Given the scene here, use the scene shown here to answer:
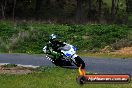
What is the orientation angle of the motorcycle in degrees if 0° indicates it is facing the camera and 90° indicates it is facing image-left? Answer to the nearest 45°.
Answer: approximately 315°
